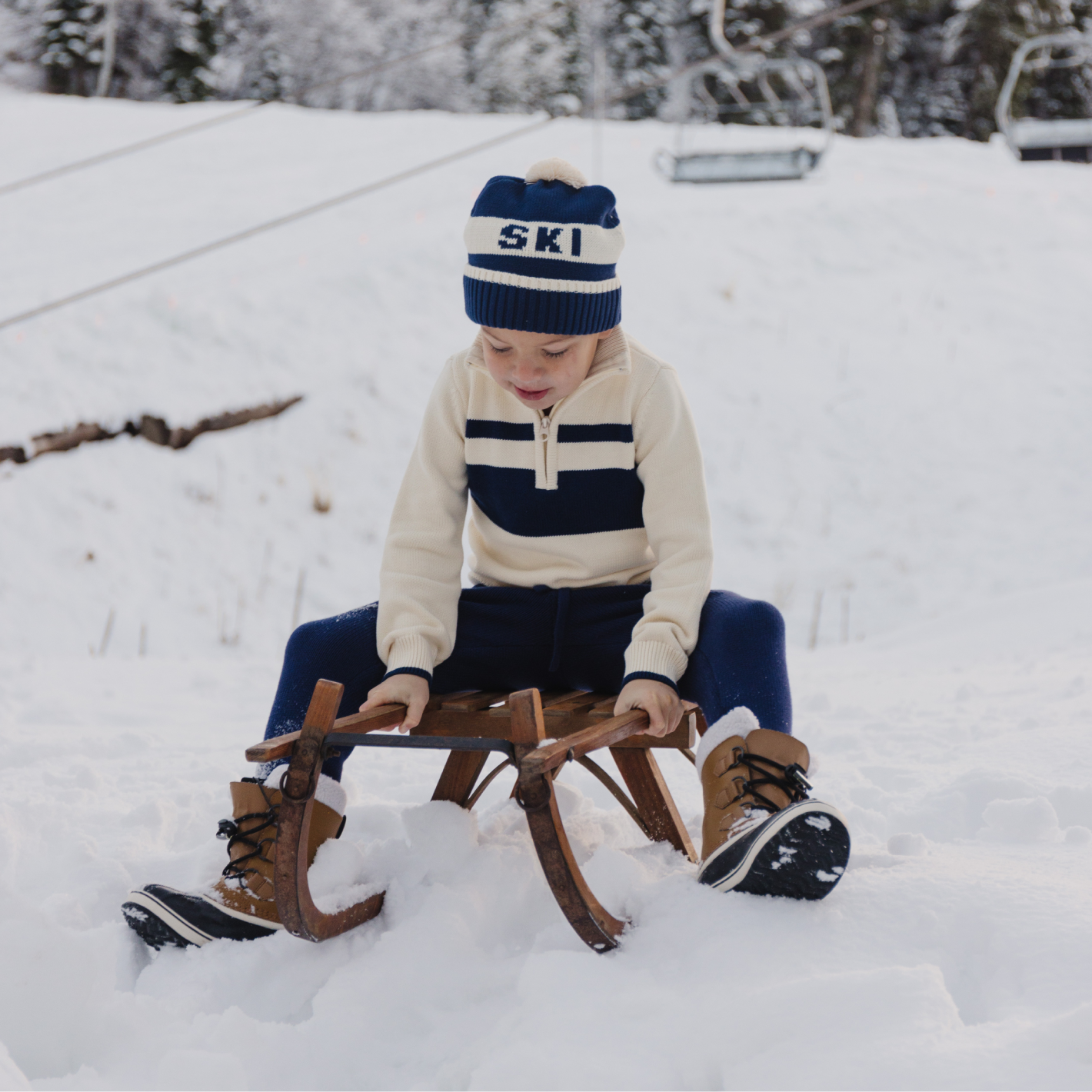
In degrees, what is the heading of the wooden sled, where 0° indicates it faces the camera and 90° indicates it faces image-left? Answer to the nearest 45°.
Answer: approximately 45°

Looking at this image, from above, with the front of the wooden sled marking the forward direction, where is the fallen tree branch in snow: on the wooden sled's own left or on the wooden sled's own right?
on the wooden sled's own right

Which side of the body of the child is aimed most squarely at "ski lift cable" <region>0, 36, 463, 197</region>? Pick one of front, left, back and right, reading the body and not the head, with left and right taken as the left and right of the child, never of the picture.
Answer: back

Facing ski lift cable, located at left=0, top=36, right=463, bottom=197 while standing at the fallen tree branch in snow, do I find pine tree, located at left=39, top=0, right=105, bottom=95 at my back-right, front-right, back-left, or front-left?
front-left

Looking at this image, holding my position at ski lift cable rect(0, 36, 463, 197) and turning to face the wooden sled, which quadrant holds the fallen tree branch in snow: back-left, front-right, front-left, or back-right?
front-right

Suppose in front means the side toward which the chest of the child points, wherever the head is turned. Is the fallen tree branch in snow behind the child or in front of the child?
behind

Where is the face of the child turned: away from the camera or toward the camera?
toward the camera

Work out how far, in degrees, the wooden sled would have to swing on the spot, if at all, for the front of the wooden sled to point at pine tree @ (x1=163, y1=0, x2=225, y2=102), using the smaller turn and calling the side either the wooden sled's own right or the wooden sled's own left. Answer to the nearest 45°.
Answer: approximately 135° to the wooden sled's own right

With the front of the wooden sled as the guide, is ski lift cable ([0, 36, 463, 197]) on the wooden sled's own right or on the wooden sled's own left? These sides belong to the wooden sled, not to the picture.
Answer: on the wooden sled's own right

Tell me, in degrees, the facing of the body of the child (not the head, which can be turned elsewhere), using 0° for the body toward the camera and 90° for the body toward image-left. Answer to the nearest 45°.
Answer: approximately 0°
